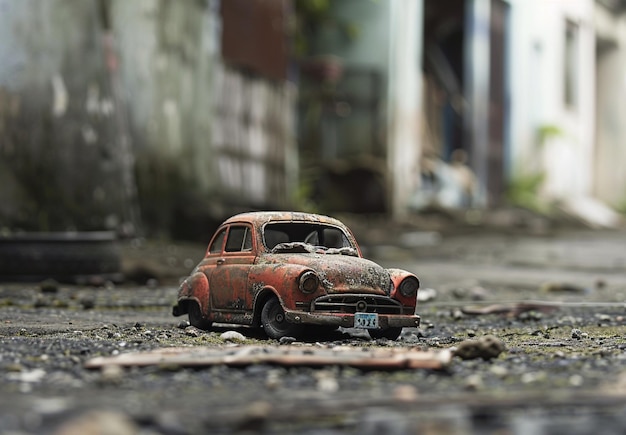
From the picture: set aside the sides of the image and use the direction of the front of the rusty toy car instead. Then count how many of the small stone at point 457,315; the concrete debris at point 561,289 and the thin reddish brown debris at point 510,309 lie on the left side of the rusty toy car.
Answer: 3

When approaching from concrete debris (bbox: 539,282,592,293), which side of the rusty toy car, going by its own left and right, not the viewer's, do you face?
left

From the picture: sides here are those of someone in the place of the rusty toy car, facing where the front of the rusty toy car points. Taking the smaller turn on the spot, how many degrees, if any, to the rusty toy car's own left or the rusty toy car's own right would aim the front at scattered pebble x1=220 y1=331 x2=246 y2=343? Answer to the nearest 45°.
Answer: approximately 90° to the rusty toy car's own right

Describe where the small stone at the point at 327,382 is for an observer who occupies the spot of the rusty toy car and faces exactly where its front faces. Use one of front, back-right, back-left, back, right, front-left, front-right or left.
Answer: front-right

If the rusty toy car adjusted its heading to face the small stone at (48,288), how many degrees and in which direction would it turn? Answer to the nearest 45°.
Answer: approximately 180°

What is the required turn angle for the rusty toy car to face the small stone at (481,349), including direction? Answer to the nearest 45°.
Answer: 0° — it already faces it

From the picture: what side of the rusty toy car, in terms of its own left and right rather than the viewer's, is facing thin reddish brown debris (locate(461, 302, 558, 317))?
left

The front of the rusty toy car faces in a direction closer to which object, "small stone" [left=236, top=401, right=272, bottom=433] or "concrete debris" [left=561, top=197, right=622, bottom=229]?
the small stone

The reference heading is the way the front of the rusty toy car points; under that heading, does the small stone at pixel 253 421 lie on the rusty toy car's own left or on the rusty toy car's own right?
on the rusty toy car's own right

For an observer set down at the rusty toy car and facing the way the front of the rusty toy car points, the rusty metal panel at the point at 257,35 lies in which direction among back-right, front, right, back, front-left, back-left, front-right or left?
back-left

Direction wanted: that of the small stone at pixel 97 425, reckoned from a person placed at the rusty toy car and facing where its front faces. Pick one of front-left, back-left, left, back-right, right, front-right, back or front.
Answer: front-right

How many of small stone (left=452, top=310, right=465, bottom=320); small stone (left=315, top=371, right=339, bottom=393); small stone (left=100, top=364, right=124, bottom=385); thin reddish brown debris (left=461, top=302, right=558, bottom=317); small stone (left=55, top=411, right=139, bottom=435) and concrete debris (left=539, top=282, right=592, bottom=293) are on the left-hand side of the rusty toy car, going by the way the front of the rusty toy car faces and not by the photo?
3

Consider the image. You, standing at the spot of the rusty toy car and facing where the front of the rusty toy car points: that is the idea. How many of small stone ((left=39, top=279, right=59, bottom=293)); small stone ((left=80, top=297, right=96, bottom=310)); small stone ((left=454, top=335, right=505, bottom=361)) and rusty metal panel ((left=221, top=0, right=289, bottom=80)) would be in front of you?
1

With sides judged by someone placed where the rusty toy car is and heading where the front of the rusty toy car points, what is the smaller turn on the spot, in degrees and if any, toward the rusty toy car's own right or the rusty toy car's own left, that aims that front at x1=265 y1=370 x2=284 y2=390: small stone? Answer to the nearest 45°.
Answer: approximately 45° to the rusty toy car's own right

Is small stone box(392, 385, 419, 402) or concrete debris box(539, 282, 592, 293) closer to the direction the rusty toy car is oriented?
the small stone

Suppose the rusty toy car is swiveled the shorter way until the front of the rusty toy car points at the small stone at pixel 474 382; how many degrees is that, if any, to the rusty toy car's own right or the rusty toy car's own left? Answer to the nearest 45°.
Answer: approximately 45° to the rusty toy car's own right

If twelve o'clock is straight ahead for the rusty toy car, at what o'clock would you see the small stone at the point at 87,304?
The small stone is roughly at 6 o'clock from the rusty toy car.
